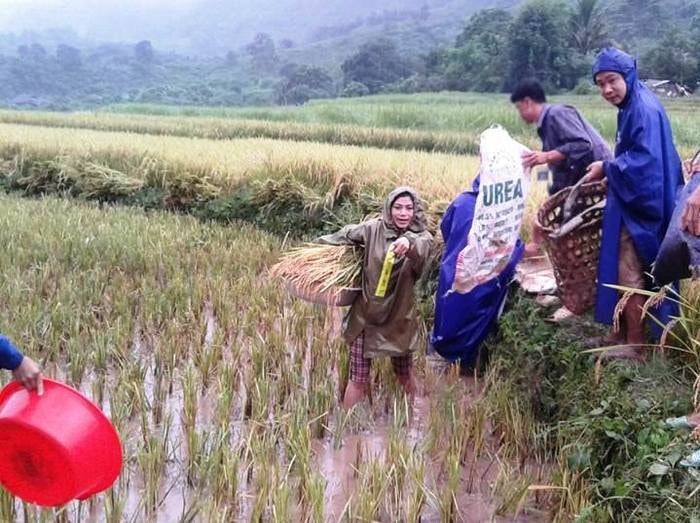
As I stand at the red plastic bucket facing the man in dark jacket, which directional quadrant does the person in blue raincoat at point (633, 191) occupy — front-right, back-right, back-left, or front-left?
front-right

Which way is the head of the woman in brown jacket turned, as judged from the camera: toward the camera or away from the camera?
toward the camera

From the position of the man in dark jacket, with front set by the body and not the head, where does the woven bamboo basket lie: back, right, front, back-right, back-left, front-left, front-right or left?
left

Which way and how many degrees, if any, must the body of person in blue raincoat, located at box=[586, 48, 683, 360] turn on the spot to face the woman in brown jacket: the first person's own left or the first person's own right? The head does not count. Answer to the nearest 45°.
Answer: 0° — they already face them

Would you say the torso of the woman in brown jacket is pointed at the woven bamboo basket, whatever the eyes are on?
no

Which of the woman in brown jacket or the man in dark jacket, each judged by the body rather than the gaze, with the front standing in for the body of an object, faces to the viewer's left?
the man in dark jacket

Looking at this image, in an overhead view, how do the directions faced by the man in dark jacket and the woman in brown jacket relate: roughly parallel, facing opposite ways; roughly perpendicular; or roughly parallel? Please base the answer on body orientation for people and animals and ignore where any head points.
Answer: roughly perpendicular

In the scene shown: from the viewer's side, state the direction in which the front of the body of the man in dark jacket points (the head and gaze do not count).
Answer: to the viewer's left

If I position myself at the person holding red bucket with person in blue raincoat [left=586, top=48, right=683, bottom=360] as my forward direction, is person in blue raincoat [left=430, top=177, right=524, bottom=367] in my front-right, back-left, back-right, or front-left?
front-left

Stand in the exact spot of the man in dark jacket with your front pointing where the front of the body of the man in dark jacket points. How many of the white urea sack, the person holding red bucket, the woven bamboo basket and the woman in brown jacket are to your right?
0

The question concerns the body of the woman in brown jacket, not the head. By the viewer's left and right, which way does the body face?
facing the viewer

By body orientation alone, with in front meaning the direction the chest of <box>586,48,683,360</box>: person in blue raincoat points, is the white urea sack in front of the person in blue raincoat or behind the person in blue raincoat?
in front
